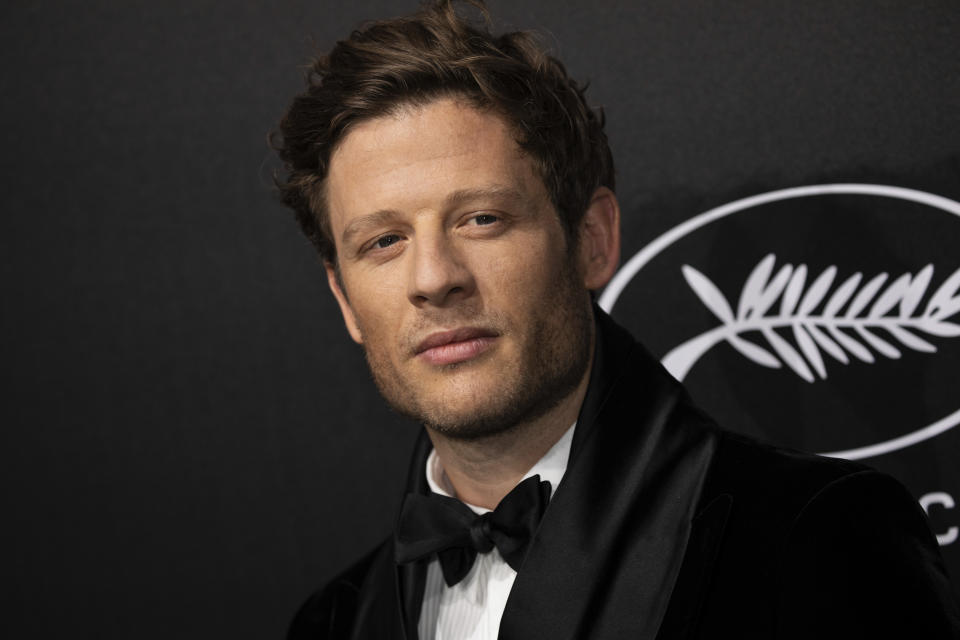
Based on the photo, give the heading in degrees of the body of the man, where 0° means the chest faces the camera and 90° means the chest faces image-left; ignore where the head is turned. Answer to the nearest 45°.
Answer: approximately 45°
